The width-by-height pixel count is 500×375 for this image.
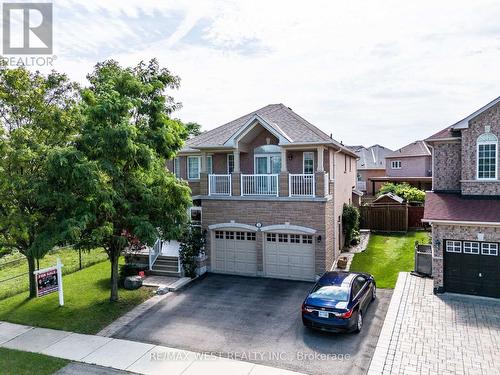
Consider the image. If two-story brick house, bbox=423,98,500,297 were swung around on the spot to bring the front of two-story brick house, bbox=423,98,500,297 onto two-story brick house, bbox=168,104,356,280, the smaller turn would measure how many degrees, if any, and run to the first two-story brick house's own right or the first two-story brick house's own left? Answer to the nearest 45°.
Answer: approximately 90° to the first two-story brick house's own right

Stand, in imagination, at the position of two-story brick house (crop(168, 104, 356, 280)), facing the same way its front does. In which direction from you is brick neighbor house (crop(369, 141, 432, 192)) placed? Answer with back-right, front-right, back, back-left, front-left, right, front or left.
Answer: back-left

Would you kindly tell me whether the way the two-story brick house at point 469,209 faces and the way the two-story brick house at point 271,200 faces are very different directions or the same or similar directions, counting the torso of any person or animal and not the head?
same or similar directions

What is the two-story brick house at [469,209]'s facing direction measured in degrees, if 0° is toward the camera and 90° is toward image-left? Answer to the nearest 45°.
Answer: approximately 0°

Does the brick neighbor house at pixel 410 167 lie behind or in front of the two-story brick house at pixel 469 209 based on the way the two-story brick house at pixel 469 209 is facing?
behind

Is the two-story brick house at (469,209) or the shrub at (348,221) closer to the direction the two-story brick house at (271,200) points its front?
the two-story brick house

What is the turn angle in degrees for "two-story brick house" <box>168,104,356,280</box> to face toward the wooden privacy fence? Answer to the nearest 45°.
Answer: approximately 135° to its left

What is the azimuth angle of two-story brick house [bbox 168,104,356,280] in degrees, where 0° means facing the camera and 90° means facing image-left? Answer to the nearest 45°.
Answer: approximately 0°

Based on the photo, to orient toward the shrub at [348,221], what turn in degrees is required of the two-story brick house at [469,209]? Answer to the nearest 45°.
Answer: approximately 135° to its right

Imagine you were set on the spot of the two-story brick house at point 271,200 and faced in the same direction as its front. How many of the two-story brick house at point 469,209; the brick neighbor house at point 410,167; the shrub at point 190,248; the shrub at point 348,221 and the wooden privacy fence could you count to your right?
1

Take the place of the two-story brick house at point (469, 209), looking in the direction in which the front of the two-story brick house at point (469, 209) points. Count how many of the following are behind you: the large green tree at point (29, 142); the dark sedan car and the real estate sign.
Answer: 0

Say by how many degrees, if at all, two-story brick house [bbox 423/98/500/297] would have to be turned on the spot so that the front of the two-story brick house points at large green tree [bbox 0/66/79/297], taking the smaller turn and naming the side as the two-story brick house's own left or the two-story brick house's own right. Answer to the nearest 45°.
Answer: approximately 45° to the two-story brick house's own right

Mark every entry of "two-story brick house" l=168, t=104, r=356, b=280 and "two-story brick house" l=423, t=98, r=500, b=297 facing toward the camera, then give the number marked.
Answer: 2
